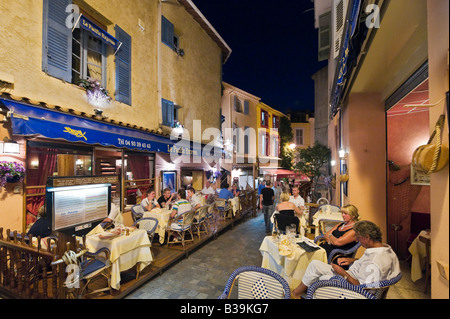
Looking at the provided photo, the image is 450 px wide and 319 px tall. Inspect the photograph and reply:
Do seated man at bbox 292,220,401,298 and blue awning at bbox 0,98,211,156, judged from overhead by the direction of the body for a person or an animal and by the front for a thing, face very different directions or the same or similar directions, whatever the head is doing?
very different directions

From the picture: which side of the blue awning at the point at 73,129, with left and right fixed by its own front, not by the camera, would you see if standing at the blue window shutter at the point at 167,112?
left

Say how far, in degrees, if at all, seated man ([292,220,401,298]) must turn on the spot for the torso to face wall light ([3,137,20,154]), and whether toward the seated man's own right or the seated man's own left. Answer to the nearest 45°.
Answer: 0° — they already face it

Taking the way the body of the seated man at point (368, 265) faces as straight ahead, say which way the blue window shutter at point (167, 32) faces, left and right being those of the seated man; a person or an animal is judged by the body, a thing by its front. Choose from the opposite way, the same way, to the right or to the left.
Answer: the opposite way

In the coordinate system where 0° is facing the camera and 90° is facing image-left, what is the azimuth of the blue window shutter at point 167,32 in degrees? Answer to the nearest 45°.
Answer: approximately 315°

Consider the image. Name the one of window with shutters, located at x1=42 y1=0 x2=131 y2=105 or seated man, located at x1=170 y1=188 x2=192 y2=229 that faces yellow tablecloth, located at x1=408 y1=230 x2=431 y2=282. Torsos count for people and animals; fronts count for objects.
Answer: the window with shutters

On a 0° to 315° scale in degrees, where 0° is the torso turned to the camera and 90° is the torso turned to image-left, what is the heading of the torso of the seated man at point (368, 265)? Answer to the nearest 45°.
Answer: approximately 90°

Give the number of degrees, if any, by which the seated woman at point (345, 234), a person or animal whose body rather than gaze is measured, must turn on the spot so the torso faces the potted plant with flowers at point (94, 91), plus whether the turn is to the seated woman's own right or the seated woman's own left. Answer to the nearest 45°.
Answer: approximately 45° to the seated woman's own right
